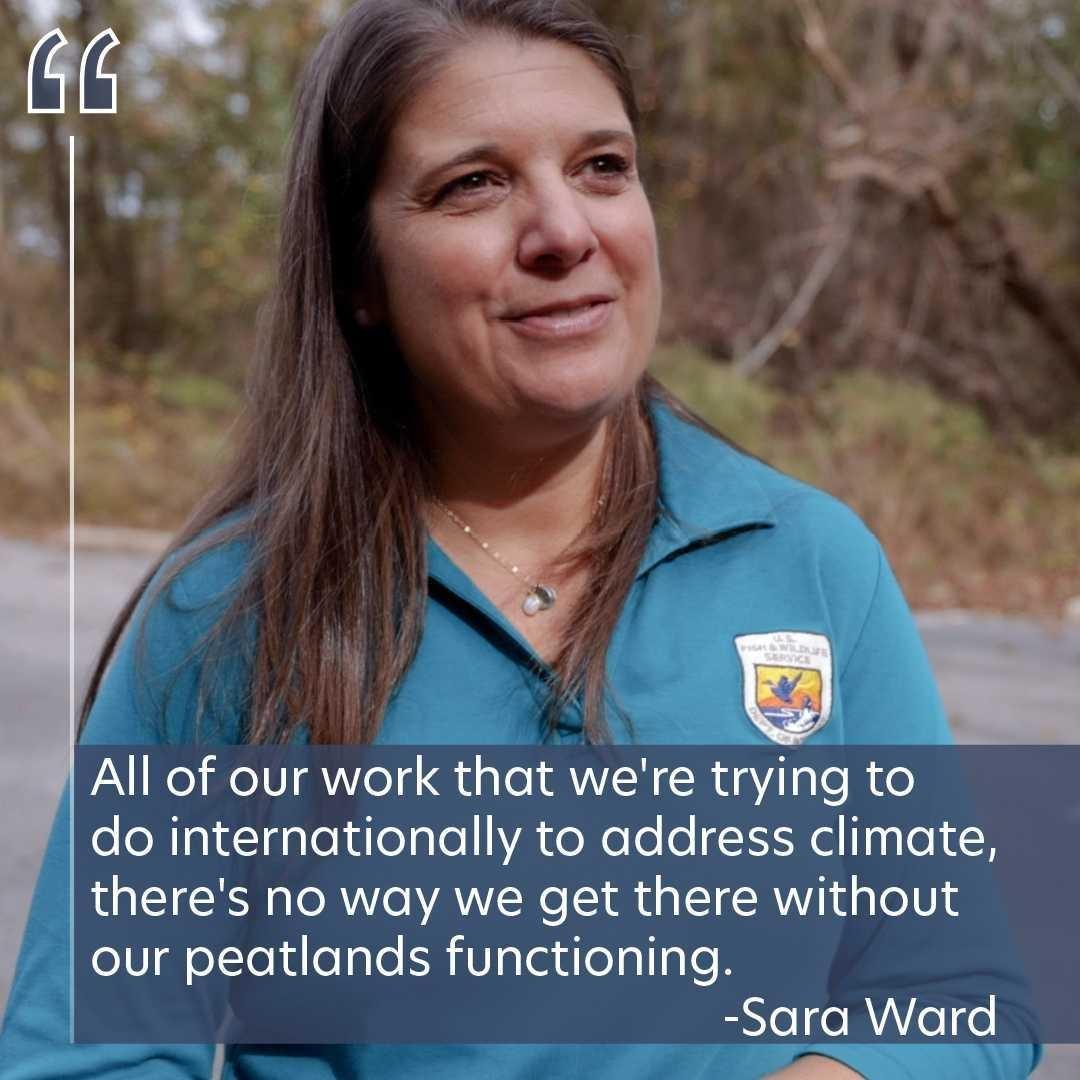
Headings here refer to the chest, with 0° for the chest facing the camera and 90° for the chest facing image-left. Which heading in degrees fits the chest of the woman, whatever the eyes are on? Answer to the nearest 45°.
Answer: approximately 0°

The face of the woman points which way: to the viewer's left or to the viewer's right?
to the viewer's right
